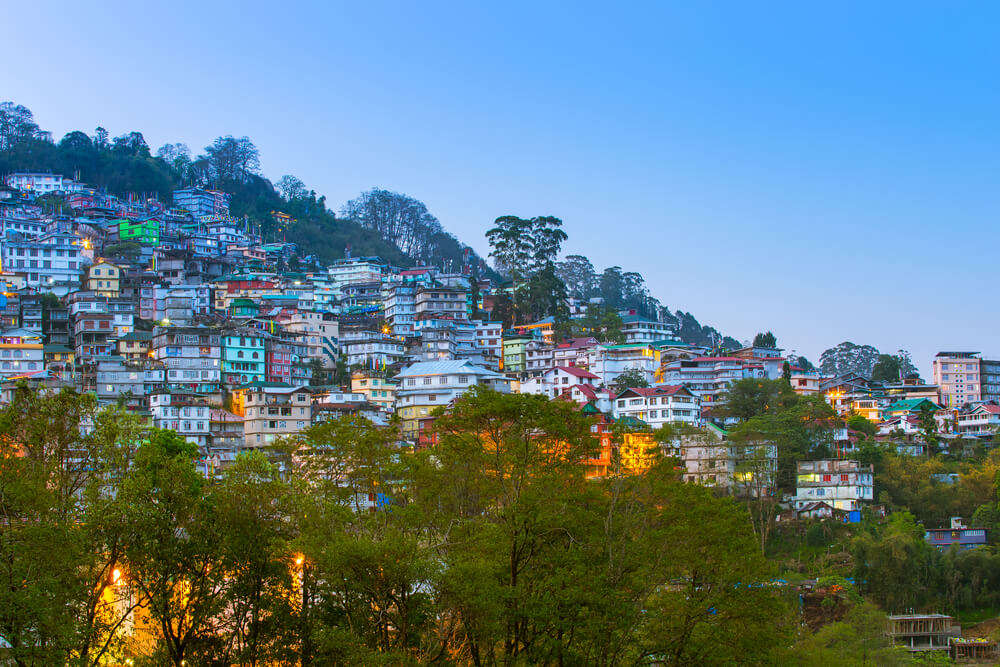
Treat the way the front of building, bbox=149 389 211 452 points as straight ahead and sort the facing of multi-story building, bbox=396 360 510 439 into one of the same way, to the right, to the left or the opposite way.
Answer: the same way

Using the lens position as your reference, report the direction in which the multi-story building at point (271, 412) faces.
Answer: facing the viewer

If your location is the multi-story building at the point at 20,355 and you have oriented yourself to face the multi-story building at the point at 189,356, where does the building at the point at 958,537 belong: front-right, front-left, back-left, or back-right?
front-right

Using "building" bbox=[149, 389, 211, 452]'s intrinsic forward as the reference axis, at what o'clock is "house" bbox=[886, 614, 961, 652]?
The house is roughly at 10 o'clock from the building.

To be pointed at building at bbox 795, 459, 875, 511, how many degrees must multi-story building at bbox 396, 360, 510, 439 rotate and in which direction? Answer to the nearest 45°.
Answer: approximately 45° to its left

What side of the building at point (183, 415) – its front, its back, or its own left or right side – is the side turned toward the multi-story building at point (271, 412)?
left

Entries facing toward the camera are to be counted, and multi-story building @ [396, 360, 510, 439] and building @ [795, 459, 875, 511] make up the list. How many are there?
2

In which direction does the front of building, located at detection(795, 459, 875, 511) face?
toward the camera

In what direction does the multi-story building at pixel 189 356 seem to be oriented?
toward the camera

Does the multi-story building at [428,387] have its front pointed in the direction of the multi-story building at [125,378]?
no

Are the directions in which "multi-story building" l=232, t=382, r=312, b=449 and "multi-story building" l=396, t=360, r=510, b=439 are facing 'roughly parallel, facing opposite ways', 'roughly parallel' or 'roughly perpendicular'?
roughly parallel

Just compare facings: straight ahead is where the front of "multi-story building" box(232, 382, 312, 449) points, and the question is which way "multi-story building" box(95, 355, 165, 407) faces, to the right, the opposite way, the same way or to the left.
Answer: the same way

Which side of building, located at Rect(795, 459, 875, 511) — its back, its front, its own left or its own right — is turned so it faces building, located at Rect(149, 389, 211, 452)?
right

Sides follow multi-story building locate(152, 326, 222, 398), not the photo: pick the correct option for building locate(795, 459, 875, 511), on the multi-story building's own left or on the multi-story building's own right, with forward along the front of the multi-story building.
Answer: on the multi-story building's own left
